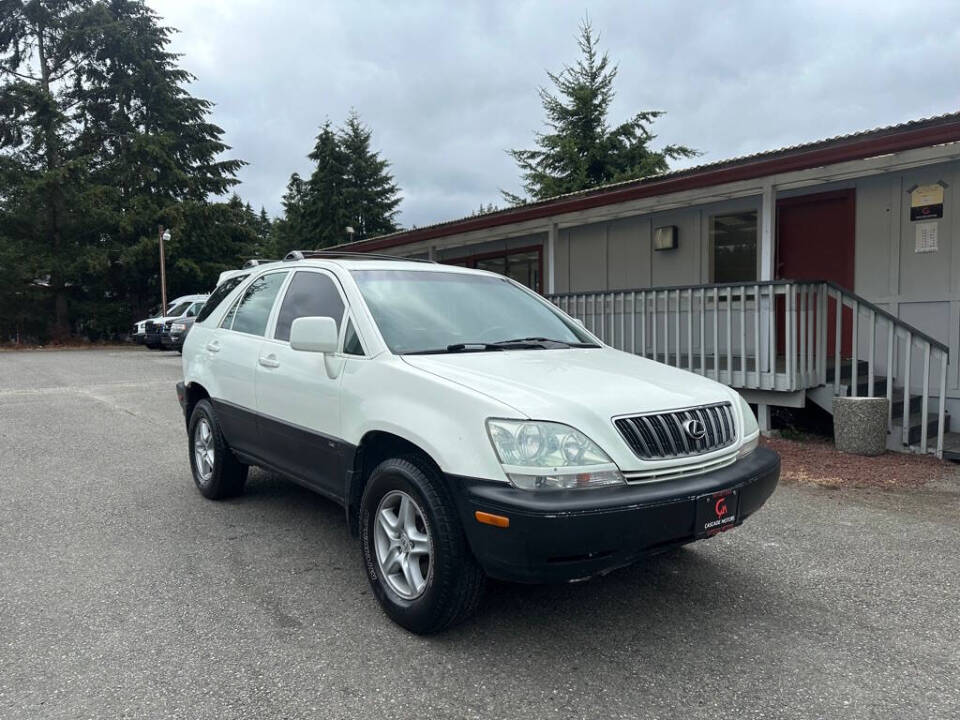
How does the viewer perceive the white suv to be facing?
facing the viewer and to the right of the viewer

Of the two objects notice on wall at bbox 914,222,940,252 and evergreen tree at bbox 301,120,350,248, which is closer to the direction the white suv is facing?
the notice on wall

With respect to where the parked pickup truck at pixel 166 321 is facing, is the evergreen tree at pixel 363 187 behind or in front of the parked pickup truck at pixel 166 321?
behind

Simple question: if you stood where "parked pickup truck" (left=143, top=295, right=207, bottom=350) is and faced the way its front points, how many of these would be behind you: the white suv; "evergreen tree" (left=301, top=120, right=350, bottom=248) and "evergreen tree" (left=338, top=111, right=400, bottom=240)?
2

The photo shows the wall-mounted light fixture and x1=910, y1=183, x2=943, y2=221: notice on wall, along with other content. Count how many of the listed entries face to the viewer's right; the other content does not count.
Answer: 0

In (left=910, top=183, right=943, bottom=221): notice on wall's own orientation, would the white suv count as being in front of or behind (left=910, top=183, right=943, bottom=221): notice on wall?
in front

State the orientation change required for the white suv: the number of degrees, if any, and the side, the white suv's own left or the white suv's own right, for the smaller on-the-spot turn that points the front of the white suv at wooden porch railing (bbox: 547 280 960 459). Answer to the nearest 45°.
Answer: approximately 90° to the white suv's own left

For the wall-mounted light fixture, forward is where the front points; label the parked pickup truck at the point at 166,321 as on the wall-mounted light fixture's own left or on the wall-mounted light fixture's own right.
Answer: on the wall-mounted light fixture's own right

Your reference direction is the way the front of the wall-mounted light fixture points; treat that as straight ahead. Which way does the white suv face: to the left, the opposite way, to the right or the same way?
to the left

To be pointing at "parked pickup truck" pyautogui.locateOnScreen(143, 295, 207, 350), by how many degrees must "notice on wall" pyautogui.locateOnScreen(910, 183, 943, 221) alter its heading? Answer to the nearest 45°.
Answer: approximately 45° to its right

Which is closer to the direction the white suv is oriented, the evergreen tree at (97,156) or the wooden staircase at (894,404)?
the wooden staircase

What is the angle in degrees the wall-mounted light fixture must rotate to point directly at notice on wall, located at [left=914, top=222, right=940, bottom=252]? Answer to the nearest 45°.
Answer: approximately 90° to its left

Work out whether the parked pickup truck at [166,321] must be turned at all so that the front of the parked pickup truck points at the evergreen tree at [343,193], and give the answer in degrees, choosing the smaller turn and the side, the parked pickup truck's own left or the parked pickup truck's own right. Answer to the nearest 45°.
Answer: approximately 180°
